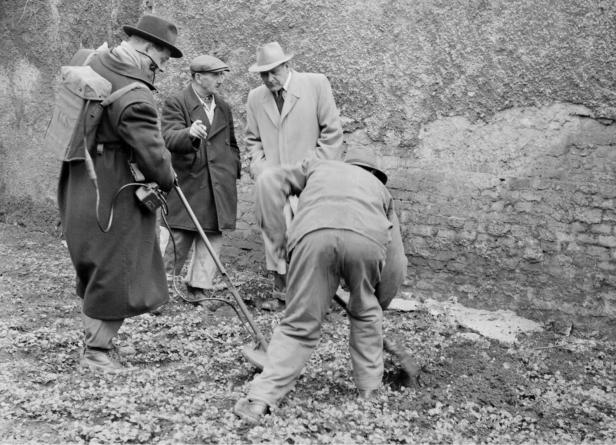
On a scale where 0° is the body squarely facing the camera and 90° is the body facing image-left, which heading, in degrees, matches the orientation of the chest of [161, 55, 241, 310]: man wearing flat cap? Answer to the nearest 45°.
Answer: approximately 315°

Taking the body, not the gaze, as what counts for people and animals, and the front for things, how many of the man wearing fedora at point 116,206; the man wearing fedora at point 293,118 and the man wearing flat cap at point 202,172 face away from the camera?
0

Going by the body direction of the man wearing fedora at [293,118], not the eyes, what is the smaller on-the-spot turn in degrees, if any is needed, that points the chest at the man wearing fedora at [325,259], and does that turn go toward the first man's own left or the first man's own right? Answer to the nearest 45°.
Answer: approximately 45° to the first man's own left

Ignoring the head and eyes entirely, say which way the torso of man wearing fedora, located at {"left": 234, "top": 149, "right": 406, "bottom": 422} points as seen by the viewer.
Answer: away from the camera

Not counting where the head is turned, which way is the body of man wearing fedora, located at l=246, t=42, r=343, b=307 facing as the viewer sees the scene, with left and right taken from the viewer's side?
facing the viewer and to the left of the viewer

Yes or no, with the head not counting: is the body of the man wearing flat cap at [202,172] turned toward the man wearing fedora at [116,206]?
no

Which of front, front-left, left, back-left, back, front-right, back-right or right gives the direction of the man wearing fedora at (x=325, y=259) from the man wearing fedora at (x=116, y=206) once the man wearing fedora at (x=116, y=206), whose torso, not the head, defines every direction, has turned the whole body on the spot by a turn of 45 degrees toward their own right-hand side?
front

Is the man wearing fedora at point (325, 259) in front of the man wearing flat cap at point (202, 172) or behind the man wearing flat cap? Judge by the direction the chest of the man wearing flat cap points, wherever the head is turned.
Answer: in front

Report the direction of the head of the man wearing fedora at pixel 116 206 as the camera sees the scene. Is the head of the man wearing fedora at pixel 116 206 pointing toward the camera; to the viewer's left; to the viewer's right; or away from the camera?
to the viewer's right

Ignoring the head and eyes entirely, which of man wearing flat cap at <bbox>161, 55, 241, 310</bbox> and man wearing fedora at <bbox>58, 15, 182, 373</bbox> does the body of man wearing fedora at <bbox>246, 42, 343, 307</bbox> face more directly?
the man wearing fedora

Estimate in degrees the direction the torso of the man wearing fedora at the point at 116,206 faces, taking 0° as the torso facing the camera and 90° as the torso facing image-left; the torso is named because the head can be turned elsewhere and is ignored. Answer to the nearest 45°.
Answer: approximately 270°
